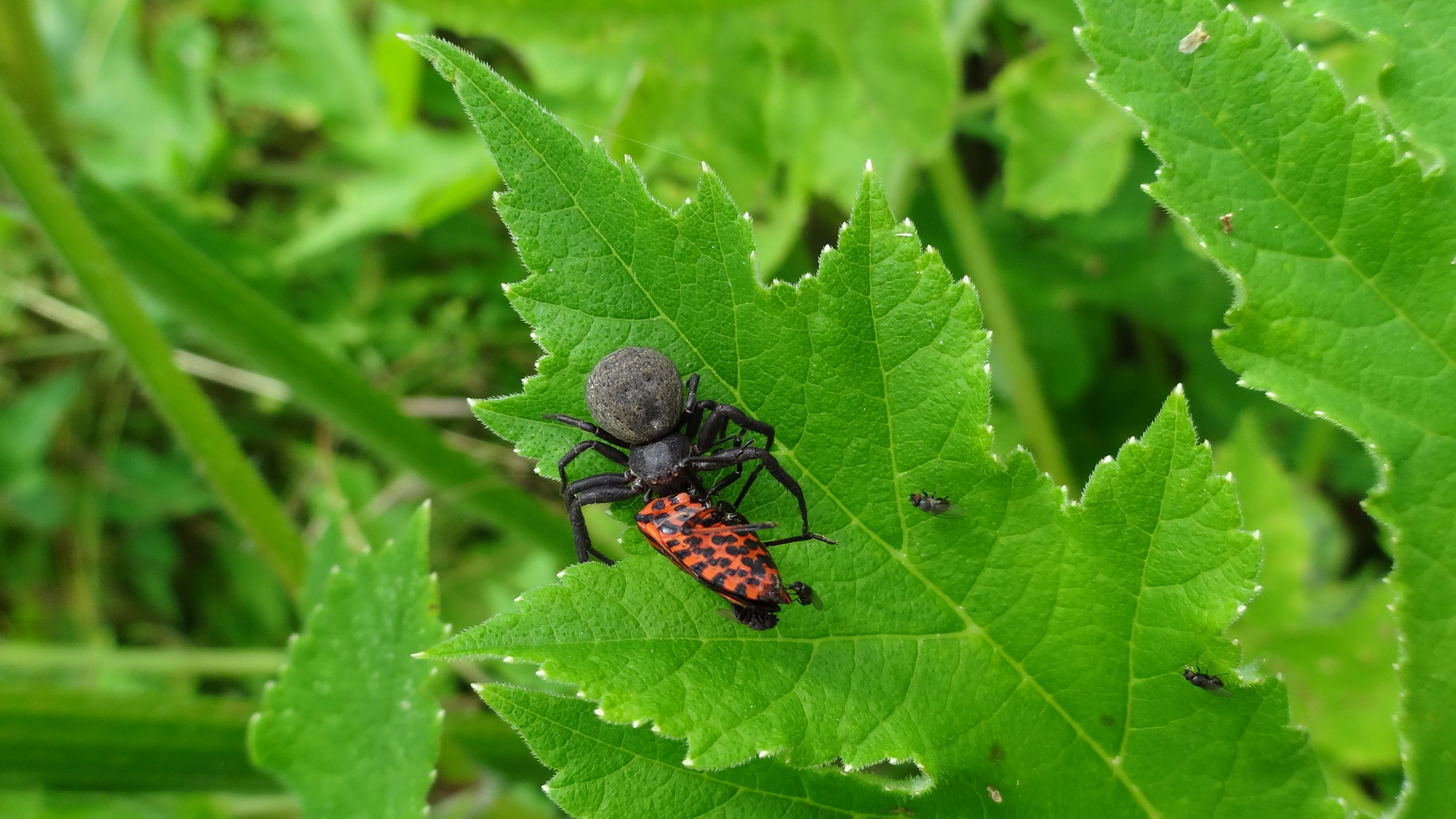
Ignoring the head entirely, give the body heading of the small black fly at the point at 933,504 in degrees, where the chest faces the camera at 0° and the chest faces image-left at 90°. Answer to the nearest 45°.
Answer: approximately 90°

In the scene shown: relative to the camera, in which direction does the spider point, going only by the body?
toward the camera

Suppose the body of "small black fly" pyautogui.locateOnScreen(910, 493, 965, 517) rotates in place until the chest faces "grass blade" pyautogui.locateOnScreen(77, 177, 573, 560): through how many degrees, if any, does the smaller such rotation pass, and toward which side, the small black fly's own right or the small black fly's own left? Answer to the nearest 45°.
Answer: approximately 45° to the small black fly's own right

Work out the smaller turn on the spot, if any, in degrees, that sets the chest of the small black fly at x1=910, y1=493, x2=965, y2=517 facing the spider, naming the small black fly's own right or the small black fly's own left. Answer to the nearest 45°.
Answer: approximately 45° to the small black fly's own right

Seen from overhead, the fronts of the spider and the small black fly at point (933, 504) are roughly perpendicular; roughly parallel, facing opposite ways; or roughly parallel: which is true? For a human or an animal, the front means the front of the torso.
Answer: roughly perpendicular

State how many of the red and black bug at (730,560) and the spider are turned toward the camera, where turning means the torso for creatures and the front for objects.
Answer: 1

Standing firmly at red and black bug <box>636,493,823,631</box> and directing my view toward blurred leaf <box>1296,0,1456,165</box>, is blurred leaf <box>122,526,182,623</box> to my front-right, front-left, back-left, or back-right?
back-left
